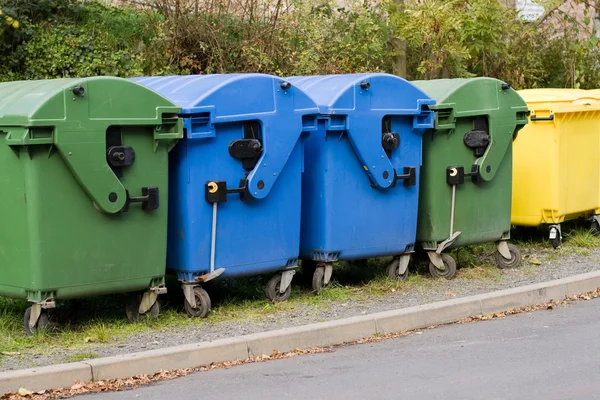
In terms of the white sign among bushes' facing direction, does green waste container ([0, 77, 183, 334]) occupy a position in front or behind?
in front

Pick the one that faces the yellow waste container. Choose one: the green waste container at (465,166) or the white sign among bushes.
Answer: the white sign among bushes

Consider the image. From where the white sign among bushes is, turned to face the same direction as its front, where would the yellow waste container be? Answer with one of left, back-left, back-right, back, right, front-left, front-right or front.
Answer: front

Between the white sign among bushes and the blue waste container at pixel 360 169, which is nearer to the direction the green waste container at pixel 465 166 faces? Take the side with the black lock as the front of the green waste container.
the blue waste container

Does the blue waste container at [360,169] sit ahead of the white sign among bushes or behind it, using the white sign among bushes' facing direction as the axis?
ahead

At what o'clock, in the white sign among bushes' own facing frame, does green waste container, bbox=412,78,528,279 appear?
The green waste container is roughly at 12 o'clock from the white sign among bushes.

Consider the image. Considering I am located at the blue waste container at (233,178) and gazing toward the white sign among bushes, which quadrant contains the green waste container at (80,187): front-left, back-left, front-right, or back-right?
back-left

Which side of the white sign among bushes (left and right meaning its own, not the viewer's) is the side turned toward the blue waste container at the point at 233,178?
front

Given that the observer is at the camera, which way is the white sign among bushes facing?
facing the viewer
